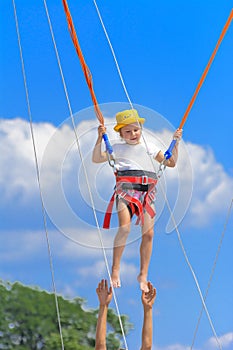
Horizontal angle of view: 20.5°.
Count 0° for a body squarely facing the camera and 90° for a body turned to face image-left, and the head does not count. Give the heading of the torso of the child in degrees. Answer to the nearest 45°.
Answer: approximately 0°
